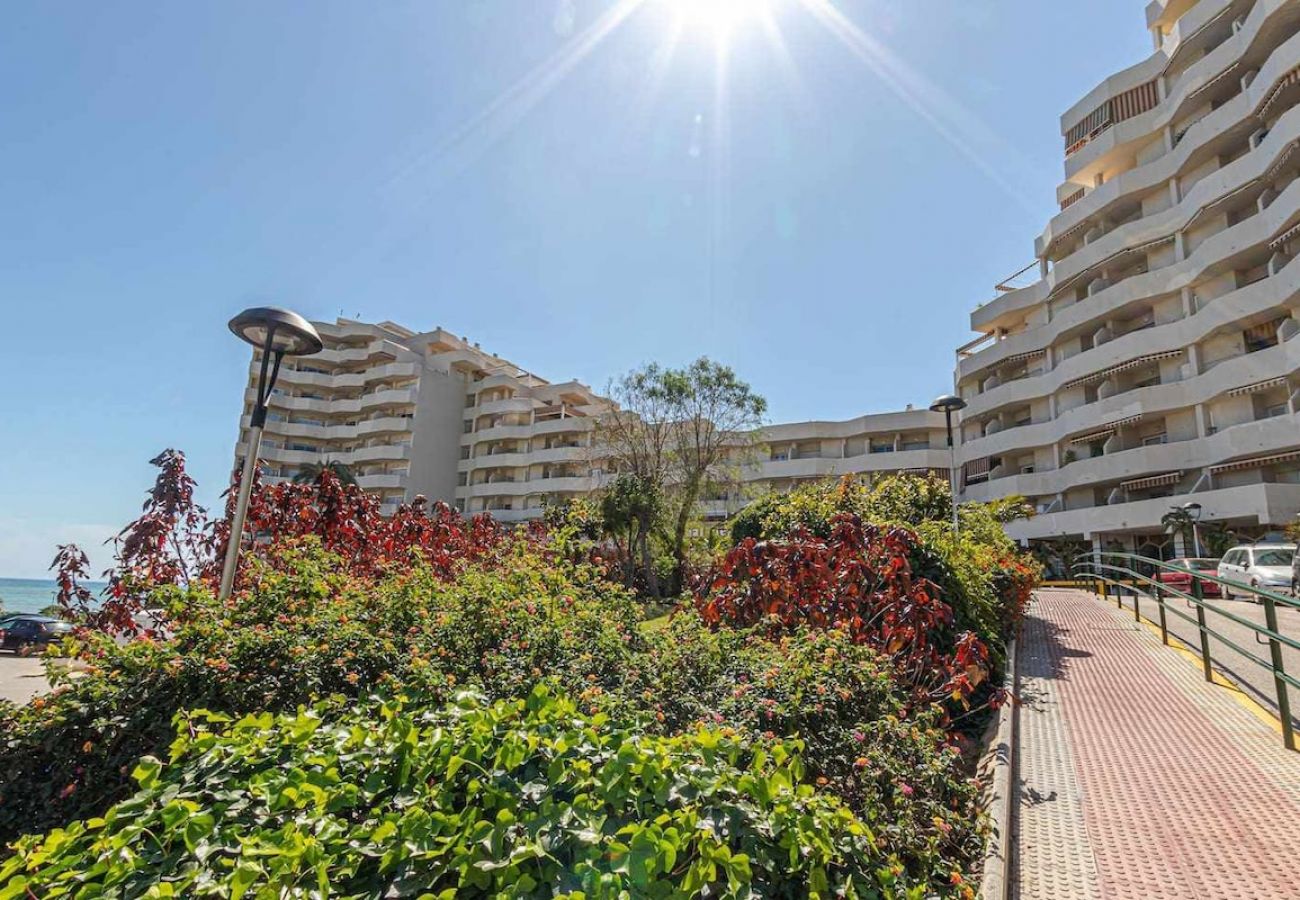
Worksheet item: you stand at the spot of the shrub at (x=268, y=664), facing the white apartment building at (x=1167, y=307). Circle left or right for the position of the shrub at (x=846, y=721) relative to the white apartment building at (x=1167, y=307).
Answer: right

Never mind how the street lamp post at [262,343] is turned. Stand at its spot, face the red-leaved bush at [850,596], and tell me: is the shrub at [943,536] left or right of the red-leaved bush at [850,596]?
left

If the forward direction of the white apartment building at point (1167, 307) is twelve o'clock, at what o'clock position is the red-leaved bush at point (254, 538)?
The red-leaved bush is roughly at 11 o'clock from the white apartment building.

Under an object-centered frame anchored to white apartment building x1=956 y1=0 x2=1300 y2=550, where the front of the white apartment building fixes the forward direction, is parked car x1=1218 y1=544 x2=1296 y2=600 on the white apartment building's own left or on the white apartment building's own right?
on the white apartment building's own left

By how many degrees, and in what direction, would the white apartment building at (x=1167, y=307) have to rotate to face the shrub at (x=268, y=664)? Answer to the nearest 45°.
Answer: approximately 45° to its left

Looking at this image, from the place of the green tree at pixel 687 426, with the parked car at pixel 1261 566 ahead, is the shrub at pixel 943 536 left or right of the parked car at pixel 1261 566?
right

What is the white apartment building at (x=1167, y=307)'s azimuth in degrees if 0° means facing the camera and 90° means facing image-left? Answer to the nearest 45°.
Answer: approximately 45°
